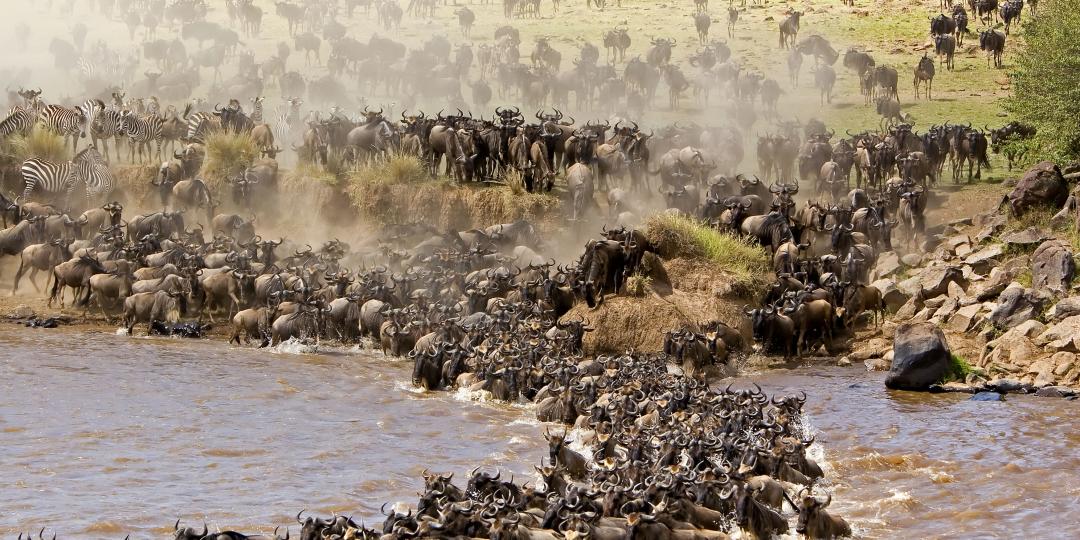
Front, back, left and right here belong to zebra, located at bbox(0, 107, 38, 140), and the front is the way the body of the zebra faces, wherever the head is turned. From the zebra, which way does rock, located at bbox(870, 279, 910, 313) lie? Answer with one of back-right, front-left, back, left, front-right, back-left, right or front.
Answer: front-right

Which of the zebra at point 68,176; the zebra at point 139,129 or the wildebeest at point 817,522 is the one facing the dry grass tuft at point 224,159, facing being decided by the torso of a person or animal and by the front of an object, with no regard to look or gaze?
the zebra at point 68,176

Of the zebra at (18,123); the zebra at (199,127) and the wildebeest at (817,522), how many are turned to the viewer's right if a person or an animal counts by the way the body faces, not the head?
1

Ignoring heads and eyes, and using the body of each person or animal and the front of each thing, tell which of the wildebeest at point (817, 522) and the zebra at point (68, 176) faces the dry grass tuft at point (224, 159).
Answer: the zebra

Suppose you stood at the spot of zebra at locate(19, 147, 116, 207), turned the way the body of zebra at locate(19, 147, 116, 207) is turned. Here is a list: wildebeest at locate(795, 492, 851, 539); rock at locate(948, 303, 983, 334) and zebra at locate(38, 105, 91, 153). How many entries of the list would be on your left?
1

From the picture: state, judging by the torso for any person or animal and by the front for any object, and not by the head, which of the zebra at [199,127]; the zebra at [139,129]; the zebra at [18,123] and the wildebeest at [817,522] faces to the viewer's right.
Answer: the zebra at [18,123]

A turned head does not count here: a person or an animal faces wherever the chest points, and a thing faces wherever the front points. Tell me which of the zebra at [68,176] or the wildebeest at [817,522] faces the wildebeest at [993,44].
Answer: the zebra

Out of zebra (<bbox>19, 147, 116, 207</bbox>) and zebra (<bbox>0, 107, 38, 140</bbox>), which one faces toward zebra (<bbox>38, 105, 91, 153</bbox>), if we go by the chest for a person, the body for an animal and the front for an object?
zebra (<bbox>0, 107, 38, 140</bbox>)

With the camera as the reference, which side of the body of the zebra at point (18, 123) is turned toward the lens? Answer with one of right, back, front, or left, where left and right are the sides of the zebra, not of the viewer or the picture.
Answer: right

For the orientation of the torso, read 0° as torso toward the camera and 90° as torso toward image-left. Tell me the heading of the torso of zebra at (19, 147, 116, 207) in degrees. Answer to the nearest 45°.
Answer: approximately 270°

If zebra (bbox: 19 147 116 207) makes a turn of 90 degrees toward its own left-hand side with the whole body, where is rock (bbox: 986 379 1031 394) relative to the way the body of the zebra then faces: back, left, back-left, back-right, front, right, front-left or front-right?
back-right
